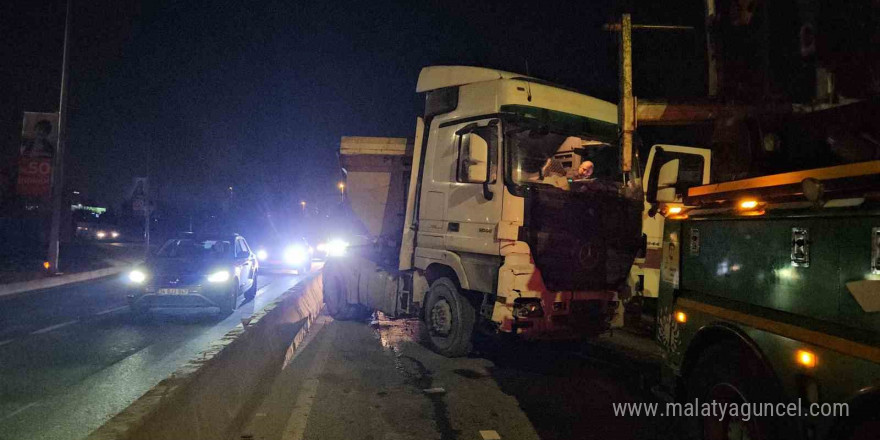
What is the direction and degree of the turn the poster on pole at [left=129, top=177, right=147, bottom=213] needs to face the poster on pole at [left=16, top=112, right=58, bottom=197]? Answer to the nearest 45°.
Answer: approximately 45° to its right

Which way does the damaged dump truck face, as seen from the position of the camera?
facing the viewer and to the right of the viewer

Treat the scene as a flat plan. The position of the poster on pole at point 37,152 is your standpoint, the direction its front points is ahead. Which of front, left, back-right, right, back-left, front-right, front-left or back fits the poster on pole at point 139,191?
back-left

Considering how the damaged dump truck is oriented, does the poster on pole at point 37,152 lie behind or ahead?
behind

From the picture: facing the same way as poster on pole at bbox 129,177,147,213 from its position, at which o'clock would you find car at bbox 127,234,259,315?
The car is roughly at 12 o'clock from the poster on pole.

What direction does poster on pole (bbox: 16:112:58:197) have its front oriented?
toward the camera

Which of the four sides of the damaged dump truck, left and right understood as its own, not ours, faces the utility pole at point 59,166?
back

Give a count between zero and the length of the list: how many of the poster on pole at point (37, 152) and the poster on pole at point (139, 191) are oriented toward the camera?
2

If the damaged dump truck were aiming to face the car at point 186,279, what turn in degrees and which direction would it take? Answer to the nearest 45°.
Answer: approximately 180°

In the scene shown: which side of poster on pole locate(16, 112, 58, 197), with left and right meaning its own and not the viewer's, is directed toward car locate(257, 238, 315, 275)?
left

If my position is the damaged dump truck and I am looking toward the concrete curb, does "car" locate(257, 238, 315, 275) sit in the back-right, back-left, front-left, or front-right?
front-right

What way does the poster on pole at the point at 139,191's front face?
toward the camera
